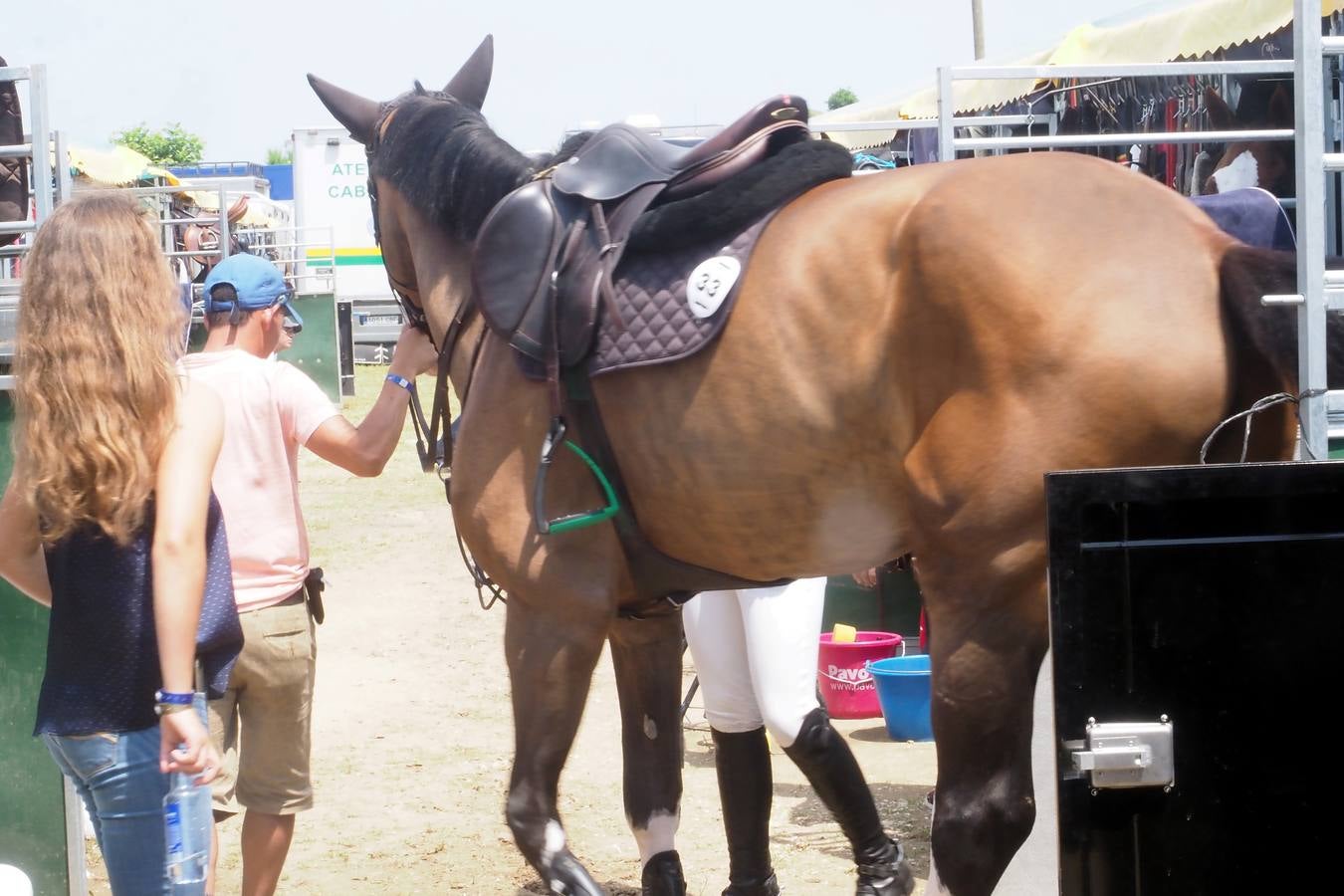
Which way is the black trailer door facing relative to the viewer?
toward the camera

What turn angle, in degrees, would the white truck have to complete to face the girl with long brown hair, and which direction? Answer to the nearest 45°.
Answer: approximately 180°

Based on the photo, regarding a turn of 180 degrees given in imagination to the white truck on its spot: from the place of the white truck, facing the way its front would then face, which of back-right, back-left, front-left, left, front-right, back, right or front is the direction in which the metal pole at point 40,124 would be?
front

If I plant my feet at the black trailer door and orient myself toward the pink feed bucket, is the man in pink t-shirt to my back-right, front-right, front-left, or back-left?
front-left

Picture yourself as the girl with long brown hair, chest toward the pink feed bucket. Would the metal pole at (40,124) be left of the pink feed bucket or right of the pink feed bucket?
left

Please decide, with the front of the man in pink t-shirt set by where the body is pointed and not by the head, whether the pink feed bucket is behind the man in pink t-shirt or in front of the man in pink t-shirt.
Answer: in front

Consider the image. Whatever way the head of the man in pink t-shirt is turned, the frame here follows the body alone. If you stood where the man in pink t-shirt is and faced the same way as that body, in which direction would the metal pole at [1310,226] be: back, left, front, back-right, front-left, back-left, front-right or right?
right

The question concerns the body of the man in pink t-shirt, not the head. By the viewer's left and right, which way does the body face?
facing away from the viewer and to the right of the viewer

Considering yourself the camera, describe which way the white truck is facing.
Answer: facing away from the viewer

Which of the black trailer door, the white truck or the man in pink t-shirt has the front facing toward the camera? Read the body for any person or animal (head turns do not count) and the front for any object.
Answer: the black trailer door

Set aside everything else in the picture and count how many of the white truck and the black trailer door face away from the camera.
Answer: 1

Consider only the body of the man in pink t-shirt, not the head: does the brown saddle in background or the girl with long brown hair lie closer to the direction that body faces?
the brown saddle in background

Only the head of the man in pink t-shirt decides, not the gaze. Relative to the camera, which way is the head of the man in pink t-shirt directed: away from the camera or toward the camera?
away from the camera

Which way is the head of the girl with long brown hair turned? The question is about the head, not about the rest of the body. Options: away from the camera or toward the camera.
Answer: away from the camera

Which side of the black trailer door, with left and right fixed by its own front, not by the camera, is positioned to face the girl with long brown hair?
right
